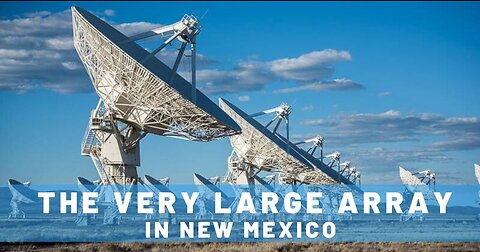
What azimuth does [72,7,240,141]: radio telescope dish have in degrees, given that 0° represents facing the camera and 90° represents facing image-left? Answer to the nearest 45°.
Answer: approximately 270°
